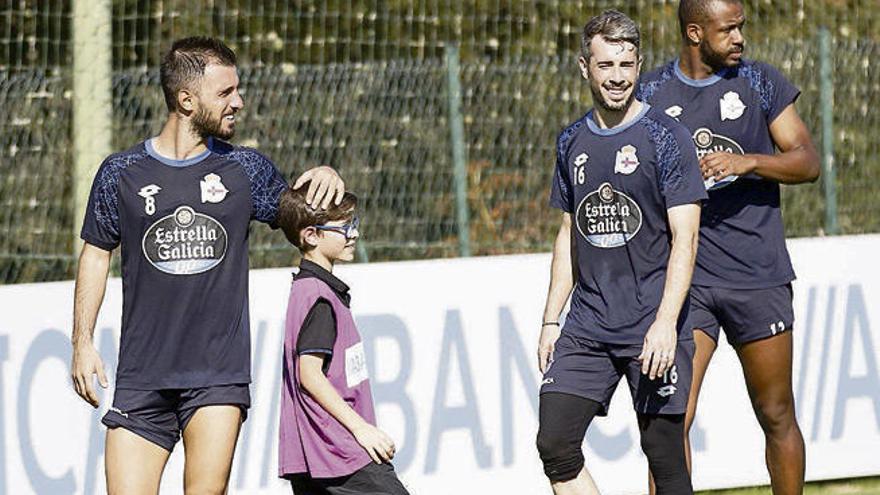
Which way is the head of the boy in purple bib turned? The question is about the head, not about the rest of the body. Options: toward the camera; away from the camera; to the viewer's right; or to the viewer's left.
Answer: to the viewer's right

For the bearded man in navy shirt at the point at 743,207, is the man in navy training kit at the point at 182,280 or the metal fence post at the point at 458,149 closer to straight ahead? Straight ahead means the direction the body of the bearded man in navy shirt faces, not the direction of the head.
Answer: the man in navy training kit

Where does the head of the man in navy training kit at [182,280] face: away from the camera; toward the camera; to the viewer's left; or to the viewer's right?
to the viewer's right

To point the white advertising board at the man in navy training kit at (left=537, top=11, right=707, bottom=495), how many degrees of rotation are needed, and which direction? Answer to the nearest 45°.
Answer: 0° — it already faces them

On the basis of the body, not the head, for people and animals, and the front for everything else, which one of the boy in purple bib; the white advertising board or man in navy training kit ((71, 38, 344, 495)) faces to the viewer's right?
the boy in purple bib

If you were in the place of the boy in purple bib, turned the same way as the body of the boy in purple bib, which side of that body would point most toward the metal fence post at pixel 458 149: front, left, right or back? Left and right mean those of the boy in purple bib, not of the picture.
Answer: left

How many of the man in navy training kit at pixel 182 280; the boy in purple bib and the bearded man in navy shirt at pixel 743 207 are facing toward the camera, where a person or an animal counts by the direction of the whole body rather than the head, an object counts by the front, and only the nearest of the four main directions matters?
2

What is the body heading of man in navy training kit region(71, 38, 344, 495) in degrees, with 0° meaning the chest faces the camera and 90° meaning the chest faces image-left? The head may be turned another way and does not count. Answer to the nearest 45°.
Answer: approximately 0°

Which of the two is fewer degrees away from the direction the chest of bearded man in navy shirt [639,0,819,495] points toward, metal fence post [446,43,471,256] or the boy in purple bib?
the boy in purple bib

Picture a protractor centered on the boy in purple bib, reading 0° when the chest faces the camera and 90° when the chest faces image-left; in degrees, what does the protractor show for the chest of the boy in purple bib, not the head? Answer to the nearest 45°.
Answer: approximately 270°

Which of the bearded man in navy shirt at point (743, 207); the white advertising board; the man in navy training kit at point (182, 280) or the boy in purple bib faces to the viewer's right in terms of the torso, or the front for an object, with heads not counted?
the boy in purple bib

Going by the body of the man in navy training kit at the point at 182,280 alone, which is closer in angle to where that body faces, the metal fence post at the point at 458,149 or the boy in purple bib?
the boy in purple bib
